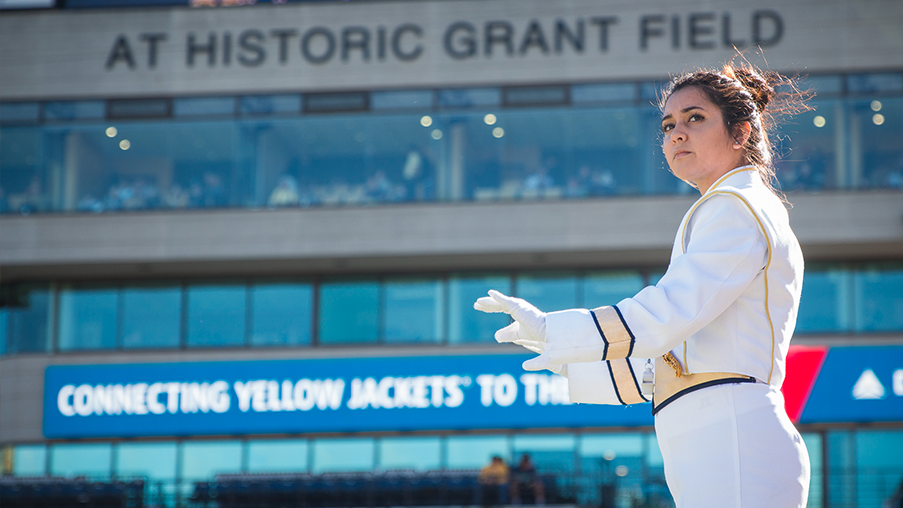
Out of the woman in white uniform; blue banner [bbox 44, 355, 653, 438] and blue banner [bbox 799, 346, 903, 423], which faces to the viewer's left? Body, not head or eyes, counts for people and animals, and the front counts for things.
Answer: the woman in white uniform

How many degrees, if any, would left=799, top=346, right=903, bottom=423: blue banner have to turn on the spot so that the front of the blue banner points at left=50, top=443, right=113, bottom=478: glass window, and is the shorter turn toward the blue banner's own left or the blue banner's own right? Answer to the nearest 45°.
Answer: approximately 90° to the blue banner's own right

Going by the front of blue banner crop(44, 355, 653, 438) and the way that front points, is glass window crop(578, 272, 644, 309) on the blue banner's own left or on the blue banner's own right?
on the blue banner's own left

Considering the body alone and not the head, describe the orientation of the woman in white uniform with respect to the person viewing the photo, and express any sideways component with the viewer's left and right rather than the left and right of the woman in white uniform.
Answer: facing to the left of the viewer

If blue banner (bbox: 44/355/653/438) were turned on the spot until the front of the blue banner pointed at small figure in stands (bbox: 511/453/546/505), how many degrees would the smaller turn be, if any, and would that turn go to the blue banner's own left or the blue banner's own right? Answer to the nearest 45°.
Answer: approximately 45° to the blue banner's own left

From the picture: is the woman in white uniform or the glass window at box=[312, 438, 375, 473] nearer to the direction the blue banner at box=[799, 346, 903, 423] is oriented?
the woman in white uniform

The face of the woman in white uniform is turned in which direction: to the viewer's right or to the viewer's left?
to the viewer's left

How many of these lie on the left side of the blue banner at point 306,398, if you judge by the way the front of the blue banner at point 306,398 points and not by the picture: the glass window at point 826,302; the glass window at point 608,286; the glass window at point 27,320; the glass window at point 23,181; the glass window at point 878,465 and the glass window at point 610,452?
4

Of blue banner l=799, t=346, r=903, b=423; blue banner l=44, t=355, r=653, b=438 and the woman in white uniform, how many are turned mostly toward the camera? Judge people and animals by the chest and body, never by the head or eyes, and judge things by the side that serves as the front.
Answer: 2
